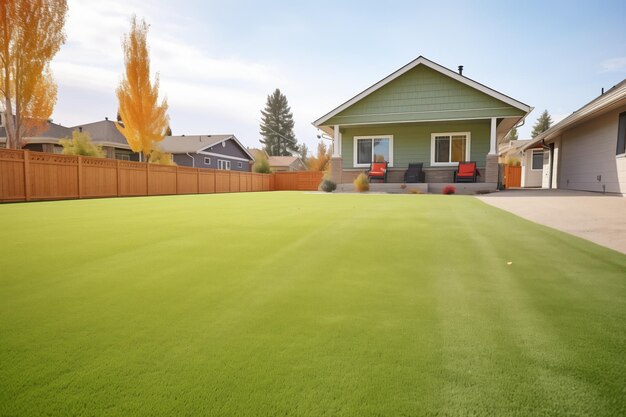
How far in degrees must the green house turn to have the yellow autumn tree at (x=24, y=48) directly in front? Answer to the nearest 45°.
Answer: approximately 90° to its right

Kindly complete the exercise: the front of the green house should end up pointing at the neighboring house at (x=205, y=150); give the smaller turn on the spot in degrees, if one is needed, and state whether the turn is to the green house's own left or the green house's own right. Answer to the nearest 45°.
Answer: approximately 135° to the green house's own right

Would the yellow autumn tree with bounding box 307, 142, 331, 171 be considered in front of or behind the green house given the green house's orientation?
behind

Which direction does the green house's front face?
toward the camera

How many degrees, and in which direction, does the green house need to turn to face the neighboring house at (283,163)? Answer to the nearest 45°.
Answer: approximately 135° to its right

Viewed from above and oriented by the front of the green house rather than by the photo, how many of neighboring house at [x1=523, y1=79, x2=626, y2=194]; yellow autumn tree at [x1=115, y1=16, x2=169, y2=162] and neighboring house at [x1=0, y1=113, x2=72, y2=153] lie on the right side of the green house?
2

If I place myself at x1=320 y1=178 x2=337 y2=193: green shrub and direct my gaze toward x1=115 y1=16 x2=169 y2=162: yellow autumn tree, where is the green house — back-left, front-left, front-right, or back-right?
back-right

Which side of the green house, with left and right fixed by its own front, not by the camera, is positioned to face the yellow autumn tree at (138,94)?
right

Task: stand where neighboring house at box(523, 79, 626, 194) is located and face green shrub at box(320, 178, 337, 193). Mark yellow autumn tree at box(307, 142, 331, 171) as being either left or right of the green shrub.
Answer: right

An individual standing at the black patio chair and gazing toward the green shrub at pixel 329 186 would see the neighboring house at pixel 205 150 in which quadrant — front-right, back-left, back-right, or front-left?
front-right

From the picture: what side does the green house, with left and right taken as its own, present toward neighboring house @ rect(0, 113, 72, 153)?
right

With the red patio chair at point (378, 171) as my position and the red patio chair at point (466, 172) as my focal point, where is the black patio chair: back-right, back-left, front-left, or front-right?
front-left

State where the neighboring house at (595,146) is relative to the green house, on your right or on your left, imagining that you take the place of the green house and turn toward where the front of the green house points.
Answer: on your left
